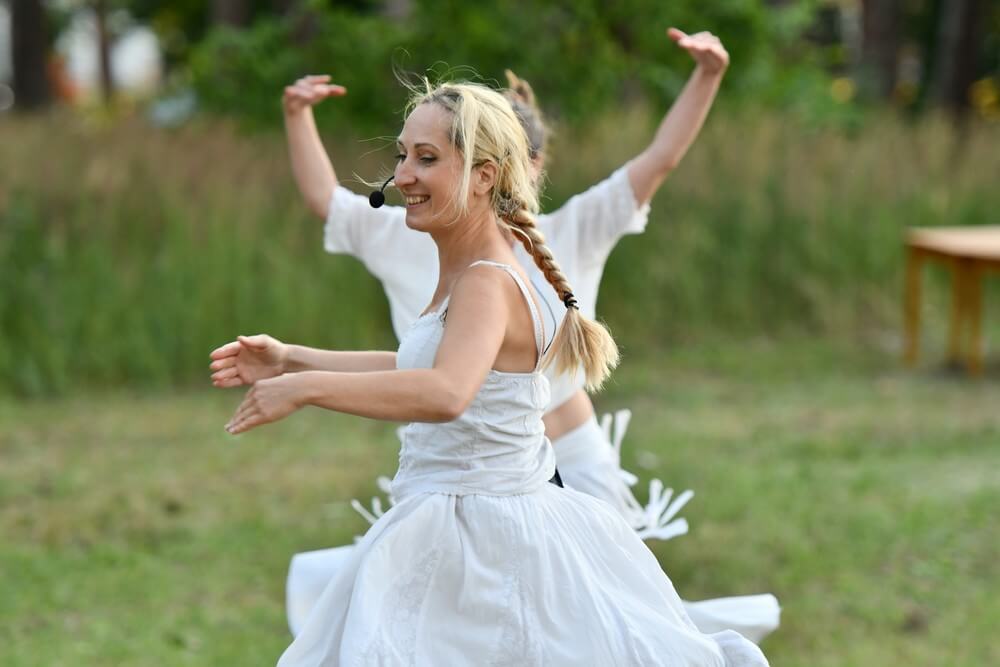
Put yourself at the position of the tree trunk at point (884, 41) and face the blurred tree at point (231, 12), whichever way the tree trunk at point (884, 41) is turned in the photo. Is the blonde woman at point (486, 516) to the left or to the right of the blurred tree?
left

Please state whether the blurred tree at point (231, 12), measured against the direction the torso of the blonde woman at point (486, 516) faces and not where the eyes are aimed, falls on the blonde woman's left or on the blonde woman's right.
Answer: on the blonde woman's right

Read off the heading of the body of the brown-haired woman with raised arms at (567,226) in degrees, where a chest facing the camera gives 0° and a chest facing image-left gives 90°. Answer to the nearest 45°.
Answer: approximately 180°

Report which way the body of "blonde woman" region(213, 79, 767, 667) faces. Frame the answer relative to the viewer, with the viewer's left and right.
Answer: facing to the left of the viewer

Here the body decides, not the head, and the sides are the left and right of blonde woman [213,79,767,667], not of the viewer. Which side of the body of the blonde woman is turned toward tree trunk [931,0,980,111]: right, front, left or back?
right

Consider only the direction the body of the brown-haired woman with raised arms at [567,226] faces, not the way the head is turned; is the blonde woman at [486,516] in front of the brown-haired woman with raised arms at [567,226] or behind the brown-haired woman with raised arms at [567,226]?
in front

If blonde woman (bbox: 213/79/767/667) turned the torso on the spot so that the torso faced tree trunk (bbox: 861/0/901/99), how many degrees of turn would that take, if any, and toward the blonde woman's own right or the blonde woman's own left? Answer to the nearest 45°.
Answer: approximately 90° to the blonde woman's own right

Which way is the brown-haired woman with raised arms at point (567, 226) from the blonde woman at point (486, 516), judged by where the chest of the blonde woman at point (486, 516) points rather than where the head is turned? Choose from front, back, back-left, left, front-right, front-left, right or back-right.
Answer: right

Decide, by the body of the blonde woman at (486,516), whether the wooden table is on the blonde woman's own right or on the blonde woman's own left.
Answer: on the blonde woman's own right

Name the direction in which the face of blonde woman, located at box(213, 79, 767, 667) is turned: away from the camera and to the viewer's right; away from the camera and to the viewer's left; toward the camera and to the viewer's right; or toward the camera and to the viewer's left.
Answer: toward the camera and to the viewer's left
